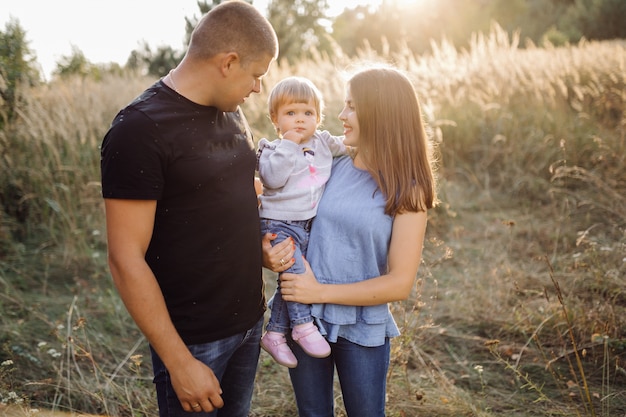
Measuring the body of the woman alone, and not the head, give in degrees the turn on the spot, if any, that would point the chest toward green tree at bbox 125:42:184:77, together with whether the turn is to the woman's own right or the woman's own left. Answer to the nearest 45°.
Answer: approximately 135° to the woman's own right

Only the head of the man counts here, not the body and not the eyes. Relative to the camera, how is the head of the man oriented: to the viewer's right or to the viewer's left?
to the viewer's right

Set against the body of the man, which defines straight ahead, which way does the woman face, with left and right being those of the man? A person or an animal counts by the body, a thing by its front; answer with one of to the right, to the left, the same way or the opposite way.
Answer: to the right

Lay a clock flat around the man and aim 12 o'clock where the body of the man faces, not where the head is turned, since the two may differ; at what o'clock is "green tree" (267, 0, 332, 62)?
The green tree is roughly at 8 o'clock from the man.

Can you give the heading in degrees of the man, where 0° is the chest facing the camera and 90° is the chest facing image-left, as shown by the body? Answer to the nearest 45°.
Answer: approximately 315°

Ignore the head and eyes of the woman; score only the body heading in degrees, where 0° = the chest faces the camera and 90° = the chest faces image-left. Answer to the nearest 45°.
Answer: approximately 45°

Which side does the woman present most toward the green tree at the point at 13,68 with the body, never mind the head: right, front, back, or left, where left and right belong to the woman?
right

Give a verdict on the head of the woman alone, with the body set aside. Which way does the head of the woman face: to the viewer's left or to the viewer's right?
to the viewer's left
